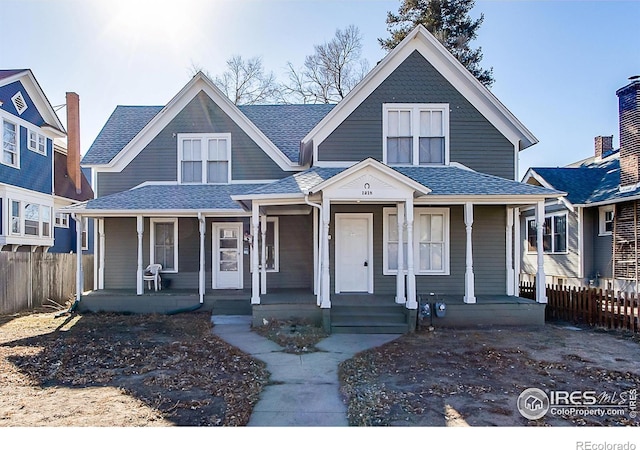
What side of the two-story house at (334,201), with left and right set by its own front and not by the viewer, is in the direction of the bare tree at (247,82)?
back

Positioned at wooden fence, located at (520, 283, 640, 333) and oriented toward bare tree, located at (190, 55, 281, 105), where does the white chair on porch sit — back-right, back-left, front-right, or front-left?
front-left

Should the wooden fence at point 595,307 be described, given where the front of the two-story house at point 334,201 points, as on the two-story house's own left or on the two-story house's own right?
on the two-story house's own left

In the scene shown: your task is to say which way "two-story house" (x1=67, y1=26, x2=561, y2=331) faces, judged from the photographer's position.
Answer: facing the viewer

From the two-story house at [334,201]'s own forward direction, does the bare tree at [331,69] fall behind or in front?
behind

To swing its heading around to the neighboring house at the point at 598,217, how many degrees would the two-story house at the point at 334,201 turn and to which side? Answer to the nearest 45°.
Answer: approximately 135° to its left

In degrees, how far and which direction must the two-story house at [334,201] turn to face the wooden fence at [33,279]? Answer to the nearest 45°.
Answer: approximately 90° to its right

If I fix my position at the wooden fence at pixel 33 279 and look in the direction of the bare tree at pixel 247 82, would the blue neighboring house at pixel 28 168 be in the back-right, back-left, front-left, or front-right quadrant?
front-left

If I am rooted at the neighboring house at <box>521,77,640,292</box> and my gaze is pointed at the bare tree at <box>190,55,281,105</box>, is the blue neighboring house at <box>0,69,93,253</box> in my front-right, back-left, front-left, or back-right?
front-left
